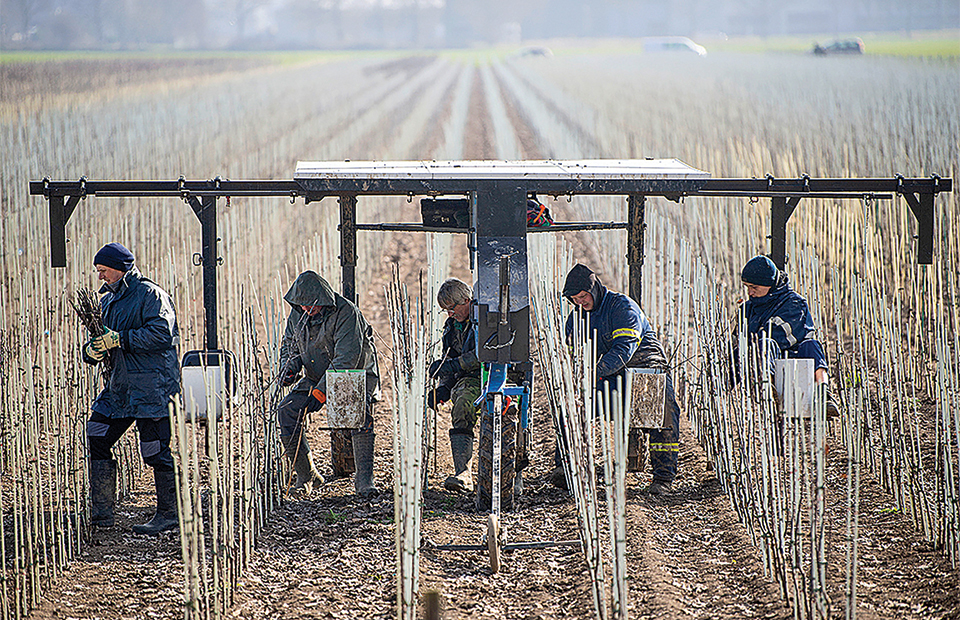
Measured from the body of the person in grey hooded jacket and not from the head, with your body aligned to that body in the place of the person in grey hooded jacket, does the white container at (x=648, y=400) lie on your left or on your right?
on your left

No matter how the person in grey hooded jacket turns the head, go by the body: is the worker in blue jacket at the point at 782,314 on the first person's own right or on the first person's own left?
on the first person's own left

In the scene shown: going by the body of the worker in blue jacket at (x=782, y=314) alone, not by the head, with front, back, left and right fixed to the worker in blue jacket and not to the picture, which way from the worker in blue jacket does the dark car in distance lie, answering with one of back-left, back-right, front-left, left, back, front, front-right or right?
back-right
